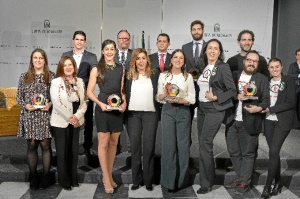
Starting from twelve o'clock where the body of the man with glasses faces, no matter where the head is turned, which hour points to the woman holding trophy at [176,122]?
The woman holding trophy is roughly at 11 o'clock from the man with glasses.

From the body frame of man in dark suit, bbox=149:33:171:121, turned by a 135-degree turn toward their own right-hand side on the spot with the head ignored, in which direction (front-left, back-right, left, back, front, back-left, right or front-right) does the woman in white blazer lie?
left

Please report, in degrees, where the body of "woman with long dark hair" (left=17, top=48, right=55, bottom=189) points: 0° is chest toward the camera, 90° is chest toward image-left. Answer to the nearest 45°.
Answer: approximately 0°

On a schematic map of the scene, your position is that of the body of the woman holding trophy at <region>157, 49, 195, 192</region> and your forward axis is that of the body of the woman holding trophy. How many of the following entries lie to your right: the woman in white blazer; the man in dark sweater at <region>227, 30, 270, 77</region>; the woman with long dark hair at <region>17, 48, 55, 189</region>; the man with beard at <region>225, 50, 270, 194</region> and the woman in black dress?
3

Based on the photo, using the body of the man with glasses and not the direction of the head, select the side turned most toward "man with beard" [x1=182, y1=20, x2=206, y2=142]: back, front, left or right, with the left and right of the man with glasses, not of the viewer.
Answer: left

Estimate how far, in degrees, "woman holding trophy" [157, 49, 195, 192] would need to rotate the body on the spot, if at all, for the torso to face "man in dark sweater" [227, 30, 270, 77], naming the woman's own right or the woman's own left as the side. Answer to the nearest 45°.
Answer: approximately 135° to the woman's own left
